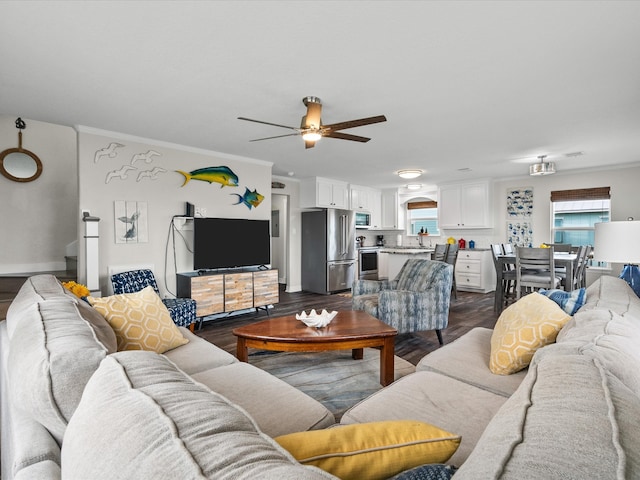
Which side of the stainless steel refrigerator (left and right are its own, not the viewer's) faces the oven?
left

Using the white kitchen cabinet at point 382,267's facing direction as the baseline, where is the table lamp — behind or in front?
in front

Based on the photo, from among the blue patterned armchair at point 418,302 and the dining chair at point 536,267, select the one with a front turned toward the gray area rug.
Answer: the blue patterned armchair

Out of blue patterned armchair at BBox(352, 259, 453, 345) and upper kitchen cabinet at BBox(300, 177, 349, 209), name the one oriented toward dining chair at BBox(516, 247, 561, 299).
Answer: the upper kitchen cabinet

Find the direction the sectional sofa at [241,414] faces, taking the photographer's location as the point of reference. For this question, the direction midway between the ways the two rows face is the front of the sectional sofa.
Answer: facing away from the viewer

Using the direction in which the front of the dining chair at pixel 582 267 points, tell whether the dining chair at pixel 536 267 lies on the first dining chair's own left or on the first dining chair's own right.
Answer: on the first dining chair's own left

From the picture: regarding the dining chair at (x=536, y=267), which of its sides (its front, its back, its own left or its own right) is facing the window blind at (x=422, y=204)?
left

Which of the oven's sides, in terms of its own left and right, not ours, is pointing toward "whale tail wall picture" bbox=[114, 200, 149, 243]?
right

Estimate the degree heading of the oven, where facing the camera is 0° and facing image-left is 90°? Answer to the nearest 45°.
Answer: approximately 315°

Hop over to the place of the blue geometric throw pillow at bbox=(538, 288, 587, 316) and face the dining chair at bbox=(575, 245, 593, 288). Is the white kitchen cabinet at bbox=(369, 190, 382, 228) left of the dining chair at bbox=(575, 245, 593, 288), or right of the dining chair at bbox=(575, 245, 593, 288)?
left

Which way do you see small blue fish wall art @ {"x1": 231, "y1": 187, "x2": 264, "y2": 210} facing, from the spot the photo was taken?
facing to the right of the viewer

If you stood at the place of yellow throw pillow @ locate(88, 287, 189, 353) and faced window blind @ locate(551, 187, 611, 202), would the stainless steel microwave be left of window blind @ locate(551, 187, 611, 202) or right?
left
